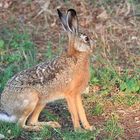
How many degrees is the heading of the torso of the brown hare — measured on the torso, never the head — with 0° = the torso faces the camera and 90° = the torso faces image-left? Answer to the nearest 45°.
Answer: approximately 270°
